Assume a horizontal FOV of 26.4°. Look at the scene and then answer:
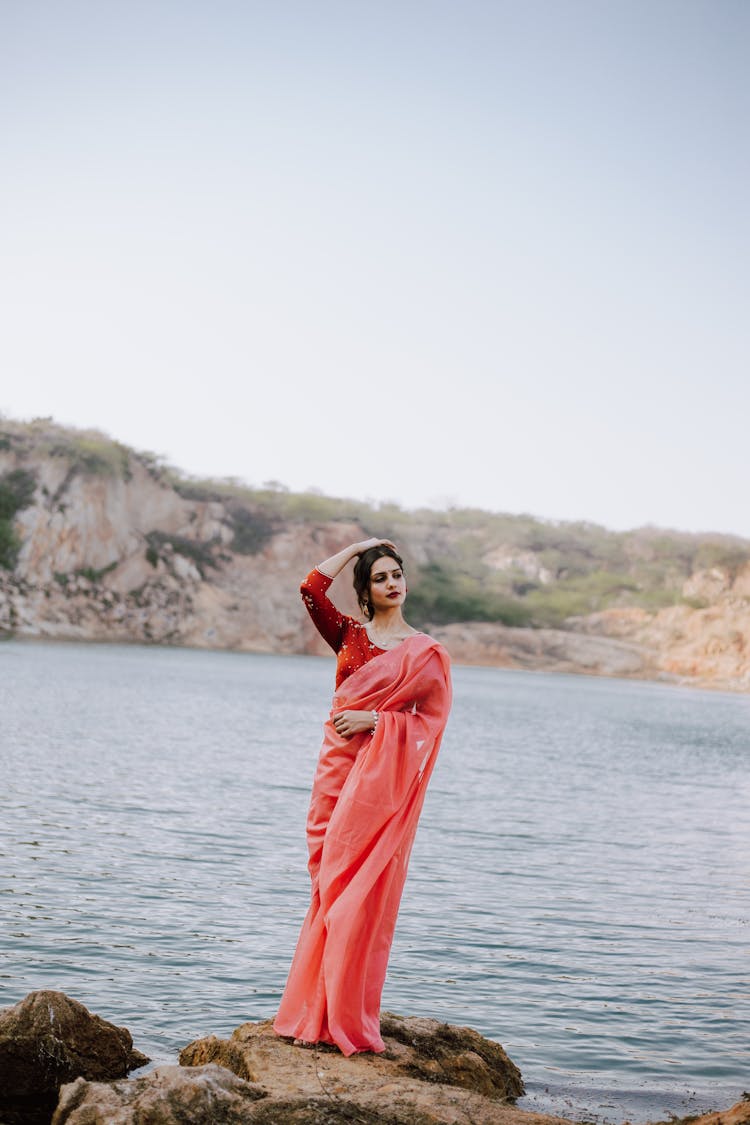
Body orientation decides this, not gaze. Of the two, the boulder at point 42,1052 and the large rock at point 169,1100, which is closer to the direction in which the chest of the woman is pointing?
the large rock

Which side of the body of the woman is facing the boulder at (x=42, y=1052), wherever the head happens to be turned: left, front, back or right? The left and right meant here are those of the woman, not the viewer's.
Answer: right

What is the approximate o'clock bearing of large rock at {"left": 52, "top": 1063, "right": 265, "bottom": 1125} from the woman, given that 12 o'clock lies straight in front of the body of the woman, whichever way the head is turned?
The large rock is roughly at 1 o'clock from the woman.

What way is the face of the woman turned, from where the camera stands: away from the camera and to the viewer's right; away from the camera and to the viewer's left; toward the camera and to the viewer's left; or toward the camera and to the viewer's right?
toward the camera and to the viewer's right

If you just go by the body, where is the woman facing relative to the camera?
toward the camera

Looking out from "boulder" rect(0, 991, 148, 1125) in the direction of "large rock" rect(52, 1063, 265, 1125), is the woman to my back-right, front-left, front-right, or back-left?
front-left
